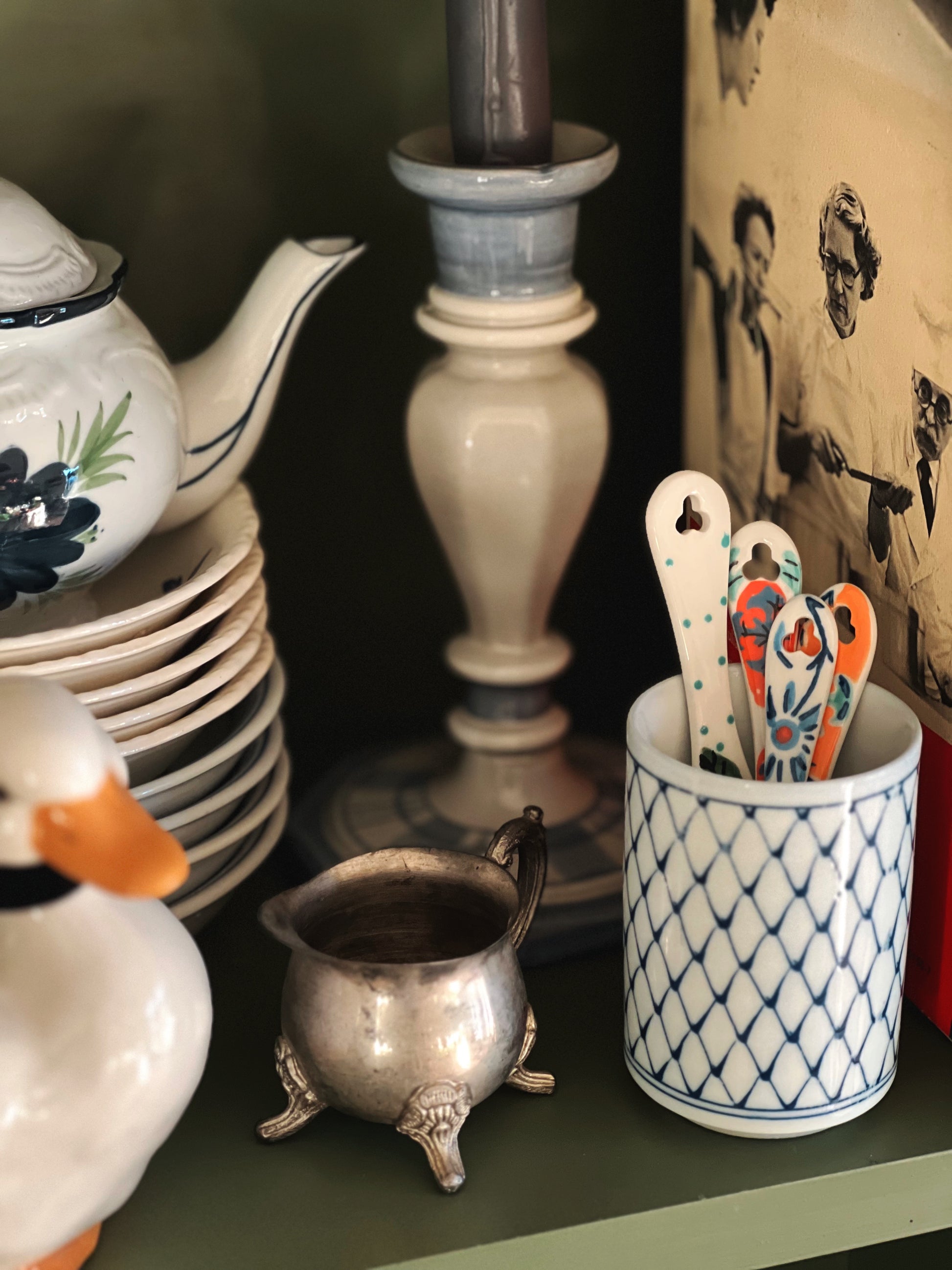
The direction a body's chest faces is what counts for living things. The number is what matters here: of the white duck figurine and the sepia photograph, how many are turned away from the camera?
0

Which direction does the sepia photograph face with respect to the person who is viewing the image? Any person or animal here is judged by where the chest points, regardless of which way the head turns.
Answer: facing the viewer and to the left of the viewer

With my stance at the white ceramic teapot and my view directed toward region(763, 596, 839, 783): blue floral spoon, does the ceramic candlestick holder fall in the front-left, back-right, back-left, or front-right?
front-left

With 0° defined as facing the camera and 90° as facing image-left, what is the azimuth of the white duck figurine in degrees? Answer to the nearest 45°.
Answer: approximately 315°
